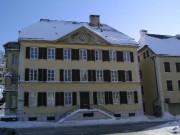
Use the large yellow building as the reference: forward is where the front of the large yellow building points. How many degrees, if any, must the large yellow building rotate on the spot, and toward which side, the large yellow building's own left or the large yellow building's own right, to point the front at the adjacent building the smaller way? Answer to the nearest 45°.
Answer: approximately 90° to the large yellow building's own left

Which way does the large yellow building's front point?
toward the camera
